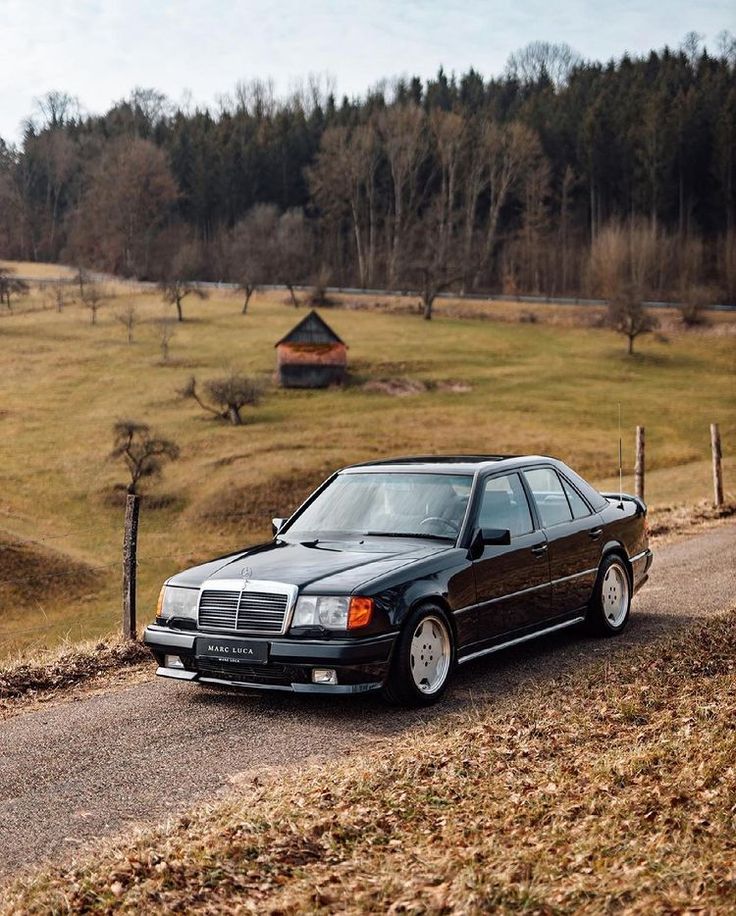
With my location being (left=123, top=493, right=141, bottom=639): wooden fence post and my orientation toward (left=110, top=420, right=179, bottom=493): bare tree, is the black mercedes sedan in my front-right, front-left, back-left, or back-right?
back-right

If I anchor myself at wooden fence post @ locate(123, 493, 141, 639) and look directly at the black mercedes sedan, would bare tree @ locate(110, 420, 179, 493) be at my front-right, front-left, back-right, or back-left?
back-left

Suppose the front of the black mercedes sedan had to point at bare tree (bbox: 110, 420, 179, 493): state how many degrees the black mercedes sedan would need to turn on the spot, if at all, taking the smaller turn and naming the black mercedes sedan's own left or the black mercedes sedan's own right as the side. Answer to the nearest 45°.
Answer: approximately 135° to the black mercedes sedan's own right

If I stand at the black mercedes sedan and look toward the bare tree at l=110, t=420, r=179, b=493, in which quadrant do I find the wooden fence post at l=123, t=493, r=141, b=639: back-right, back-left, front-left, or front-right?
front-left

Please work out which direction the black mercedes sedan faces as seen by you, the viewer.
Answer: facing the viewer and to the left of the viewer

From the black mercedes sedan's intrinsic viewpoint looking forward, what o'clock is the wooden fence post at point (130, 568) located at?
The wooden fence post is roughly at 3 o'clock from the black mercedes sedan.
